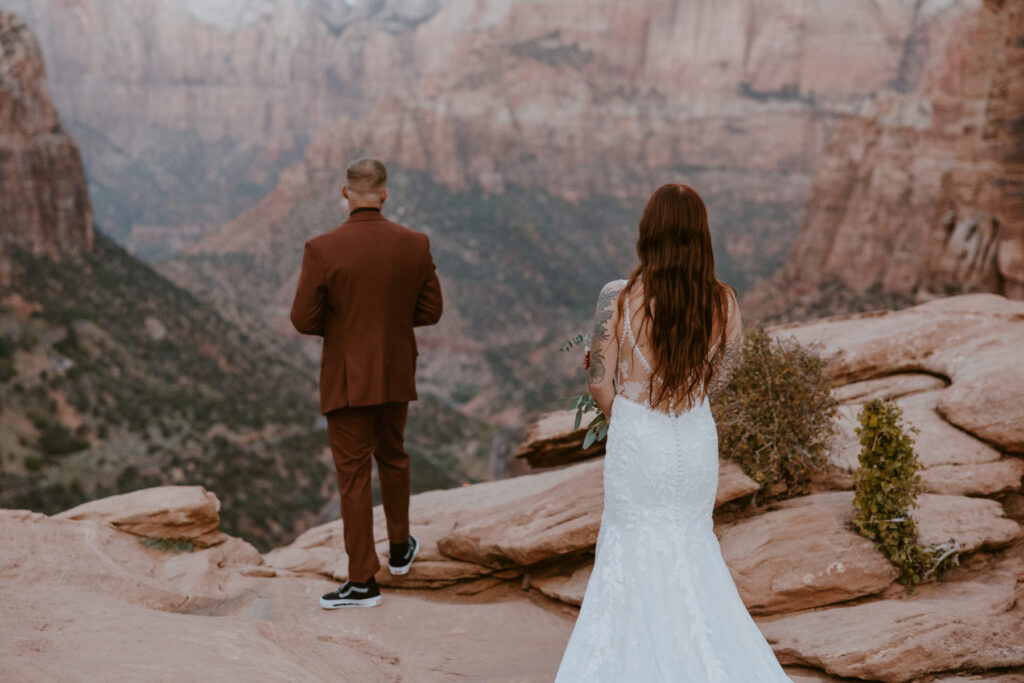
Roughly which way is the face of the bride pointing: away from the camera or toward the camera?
away from the camera

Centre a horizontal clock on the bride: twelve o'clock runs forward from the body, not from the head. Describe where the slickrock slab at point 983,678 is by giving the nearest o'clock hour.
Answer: The slickrock slab is roughly at 2 o'clock from the bride.

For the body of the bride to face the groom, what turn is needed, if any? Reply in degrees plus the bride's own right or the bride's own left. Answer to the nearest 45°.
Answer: approximately 45° to the bride's own left

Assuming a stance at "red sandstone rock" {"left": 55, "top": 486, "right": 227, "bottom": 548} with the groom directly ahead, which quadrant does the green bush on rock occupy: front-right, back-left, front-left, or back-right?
front-left

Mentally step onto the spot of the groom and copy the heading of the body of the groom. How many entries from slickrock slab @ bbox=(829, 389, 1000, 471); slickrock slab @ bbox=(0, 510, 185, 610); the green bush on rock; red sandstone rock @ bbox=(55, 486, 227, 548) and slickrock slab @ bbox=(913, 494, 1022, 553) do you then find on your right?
3

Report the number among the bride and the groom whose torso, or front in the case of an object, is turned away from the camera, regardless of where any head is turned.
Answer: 2

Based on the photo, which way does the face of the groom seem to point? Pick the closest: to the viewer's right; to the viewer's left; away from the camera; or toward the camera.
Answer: away from the camera

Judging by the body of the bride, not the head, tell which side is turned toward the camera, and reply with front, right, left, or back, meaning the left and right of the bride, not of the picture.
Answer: back

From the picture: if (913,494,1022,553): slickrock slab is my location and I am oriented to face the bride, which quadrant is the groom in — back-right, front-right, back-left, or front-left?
front-right

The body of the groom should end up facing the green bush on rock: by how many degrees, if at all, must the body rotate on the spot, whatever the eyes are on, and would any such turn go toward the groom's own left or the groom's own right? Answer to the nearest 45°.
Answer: approximately 90° to the groom's own right

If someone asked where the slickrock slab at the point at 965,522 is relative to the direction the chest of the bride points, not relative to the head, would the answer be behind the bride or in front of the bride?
in front

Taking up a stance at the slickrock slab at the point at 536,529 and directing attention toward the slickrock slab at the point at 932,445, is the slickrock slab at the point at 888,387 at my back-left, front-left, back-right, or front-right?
front-left

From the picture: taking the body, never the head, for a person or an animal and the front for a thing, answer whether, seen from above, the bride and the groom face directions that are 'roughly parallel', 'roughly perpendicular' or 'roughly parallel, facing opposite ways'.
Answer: roughly parallel

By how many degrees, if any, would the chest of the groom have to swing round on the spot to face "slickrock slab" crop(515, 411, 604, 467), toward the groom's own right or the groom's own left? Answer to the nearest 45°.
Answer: approximately 45° to the groom's own right

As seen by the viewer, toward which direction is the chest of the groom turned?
away from the camera
